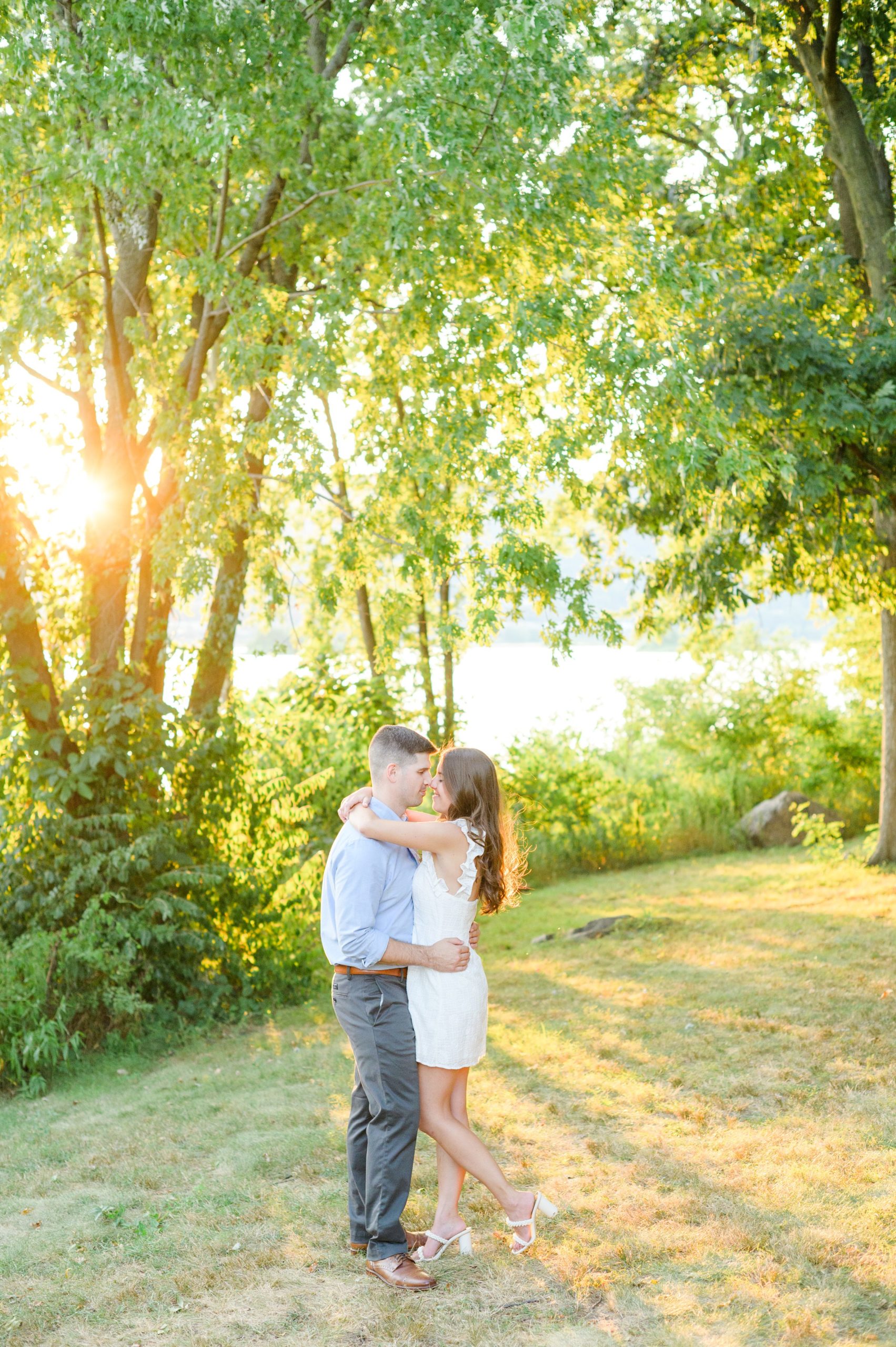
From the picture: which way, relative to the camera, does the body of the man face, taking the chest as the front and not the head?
to the viewer's right

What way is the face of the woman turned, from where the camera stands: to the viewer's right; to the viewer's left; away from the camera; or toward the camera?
to the viewer's left

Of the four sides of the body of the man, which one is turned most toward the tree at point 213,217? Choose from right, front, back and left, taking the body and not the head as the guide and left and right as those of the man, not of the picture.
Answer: left

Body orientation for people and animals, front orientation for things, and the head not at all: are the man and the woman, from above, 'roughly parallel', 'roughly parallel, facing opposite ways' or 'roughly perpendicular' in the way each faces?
roughly parallel, facing opposite ways

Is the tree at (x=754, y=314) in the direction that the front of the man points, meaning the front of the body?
no

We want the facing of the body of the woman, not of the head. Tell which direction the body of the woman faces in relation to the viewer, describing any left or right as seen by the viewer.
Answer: facing to the left of the viewer

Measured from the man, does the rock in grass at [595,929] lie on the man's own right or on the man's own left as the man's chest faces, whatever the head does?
on the man's own left

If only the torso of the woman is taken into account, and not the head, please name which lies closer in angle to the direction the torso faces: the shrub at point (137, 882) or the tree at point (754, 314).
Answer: the shrub

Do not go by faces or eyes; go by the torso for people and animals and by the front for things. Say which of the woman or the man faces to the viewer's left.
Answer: the woman

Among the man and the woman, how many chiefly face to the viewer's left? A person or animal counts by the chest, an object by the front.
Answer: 1

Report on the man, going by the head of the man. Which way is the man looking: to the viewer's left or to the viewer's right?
to the viewer's right

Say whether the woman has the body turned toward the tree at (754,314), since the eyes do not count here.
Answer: no
